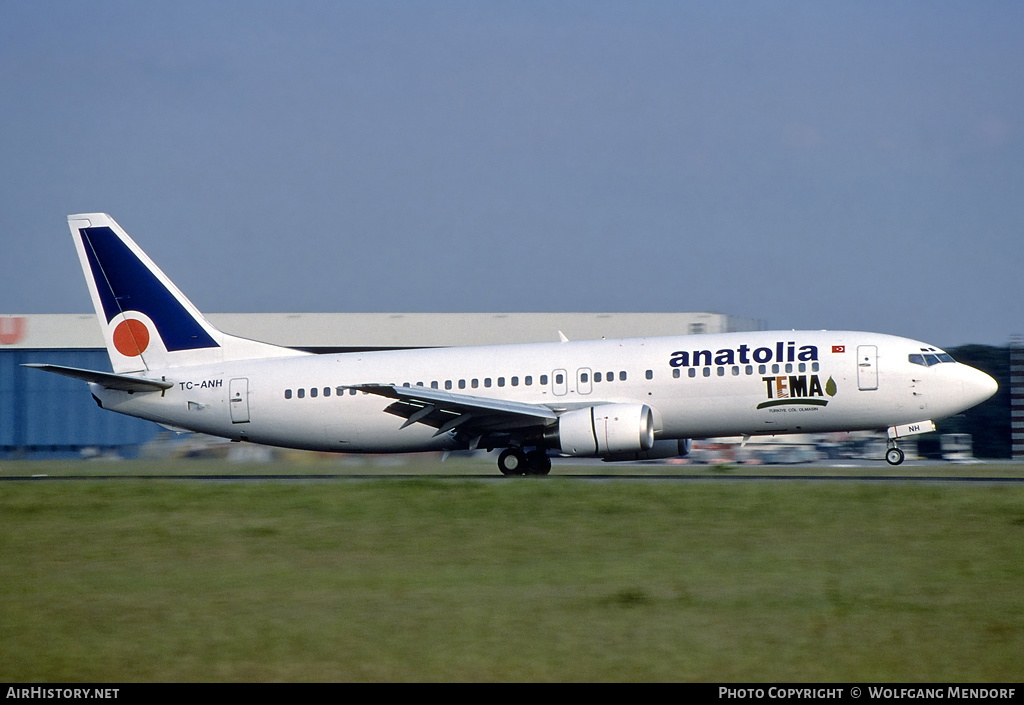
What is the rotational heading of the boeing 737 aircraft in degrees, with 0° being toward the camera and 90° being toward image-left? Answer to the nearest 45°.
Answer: approximately 270°
